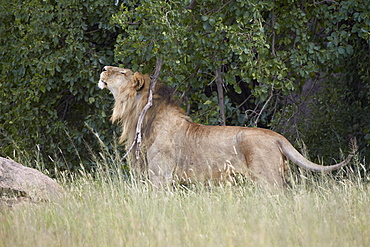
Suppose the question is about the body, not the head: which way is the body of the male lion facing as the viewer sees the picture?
to the viewer's left

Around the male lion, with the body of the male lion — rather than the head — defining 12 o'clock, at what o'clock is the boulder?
The boulder is roughly at 11 o'clock from the male lion.
